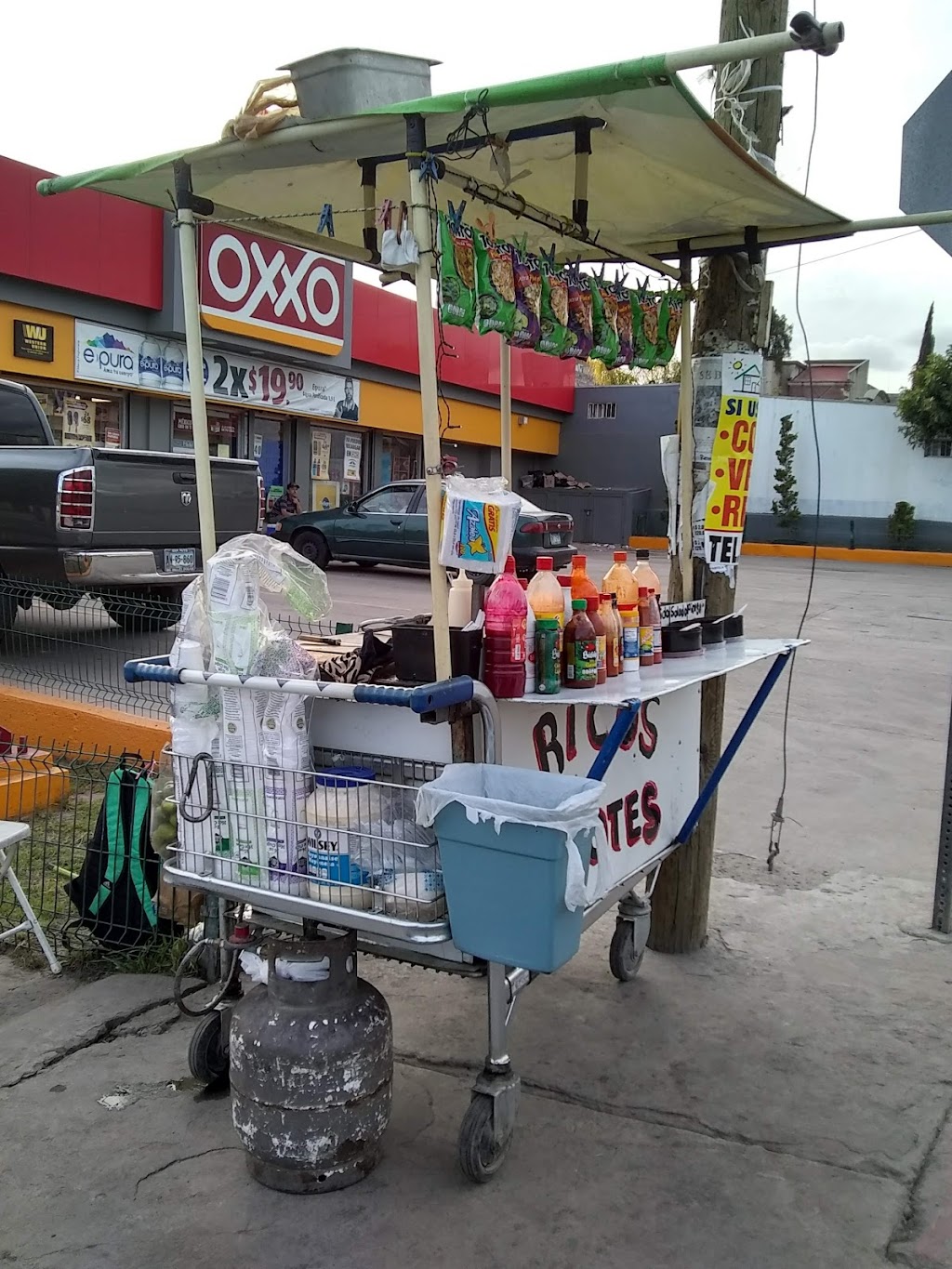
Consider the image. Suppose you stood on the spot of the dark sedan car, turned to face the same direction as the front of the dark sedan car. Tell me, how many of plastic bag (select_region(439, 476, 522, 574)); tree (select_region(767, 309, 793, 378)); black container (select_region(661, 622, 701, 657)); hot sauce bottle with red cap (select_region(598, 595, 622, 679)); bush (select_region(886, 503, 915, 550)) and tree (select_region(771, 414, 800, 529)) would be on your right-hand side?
3

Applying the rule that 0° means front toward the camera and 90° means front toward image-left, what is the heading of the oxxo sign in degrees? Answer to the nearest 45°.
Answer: approximately 315°

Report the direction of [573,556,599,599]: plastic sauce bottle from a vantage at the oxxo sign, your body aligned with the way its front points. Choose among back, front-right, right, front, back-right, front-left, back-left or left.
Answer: front-right

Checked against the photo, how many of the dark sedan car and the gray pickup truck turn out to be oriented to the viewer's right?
0

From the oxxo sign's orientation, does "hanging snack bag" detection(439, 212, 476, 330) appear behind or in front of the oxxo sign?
in front

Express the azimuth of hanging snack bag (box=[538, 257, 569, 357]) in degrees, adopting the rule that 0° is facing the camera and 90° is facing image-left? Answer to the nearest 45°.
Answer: approximately 315°

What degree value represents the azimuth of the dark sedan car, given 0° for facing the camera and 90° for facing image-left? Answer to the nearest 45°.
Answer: approximately 135°

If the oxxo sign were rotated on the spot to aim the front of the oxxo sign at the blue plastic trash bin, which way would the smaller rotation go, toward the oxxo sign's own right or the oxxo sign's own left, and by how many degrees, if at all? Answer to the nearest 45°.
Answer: approximately 45° to the oxxo sign's own right

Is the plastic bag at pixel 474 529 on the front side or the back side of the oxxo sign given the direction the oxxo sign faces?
on the front side

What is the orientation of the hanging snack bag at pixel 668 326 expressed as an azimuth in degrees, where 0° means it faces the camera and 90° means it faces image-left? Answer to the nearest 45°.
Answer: approximately 315°

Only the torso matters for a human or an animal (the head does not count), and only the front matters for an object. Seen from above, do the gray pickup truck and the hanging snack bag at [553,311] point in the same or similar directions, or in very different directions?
very different directions

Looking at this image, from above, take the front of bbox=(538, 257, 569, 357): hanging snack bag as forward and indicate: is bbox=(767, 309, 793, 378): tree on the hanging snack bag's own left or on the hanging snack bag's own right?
on the hanging snack bag's own left
